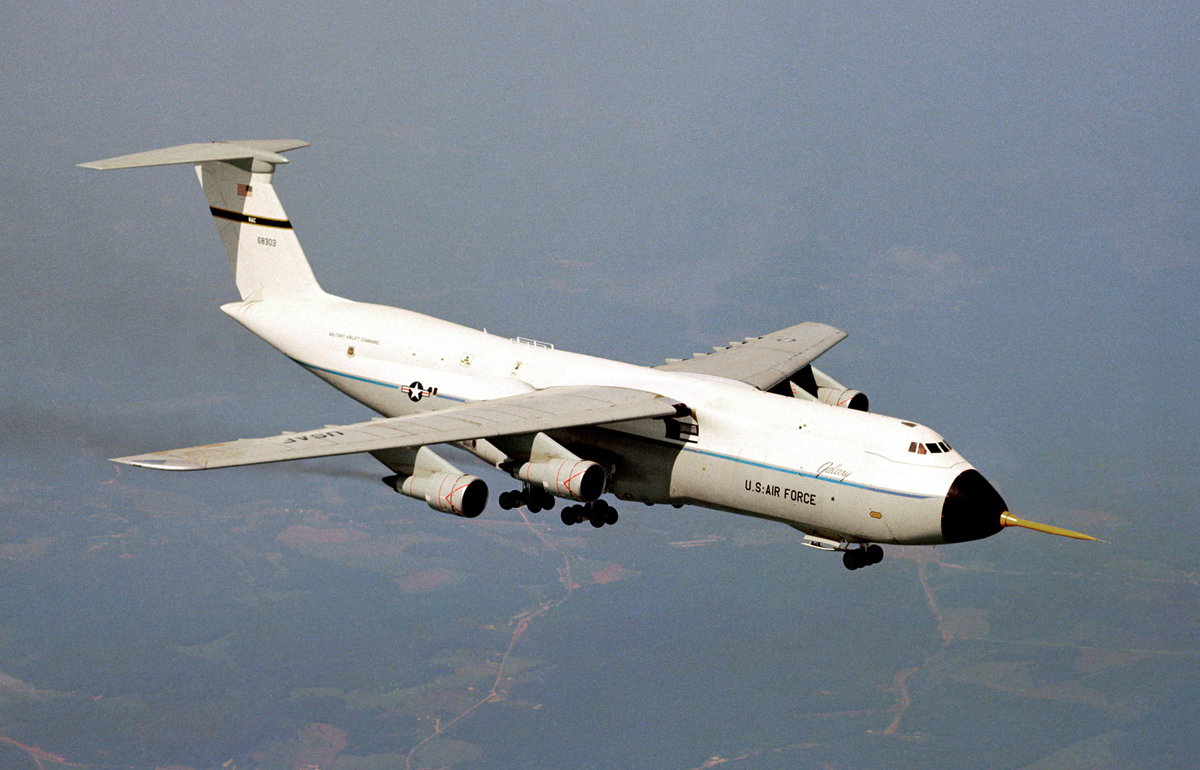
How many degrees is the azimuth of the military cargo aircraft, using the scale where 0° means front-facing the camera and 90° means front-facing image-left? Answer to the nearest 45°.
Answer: approximately 315°
